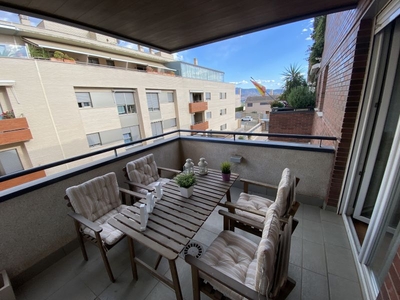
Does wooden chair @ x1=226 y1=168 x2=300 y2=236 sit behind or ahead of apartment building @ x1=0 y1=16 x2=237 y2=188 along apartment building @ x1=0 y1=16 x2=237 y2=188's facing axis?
ahead

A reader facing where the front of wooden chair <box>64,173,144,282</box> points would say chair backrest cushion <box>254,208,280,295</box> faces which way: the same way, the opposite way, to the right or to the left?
the opposite way

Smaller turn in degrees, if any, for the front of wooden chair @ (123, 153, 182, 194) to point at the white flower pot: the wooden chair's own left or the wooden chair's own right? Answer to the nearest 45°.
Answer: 0° — it already faces it

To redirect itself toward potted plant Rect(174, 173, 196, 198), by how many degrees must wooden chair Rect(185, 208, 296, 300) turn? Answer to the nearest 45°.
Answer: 0° — it already faces it

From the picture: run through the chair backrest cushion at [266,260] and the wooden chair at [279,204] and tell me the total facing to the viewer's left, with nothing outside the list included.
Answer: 2

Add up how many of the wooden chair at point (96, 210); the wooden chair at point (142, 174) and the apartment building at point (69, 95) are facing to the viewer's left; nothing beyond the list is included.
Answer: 0

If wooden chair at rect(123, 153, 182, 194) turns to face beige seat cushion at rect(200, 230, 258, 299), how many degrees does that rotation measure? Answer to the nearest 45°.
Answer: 0° — it already faces it

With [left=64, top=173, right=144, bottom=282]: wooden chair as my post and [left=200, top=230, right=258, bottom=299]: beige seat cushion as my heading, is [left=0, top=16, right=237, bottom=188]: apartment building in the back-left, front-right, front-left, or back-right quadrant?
back-left

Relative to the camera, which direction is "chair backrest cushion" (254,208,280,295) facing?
to the viewer's left

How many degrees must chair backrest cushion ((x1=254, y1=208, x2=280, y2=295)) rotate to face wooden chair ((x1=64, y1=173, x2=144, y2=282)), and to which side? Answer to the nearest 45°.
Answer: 0° — it already faces it

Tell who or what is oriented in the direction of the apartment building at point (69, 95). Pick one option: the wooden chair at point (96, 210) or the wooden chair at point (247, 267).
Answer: the wooden chair at point (247, 267)

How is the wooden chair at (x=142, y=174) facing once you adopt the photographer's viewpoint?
facing the viewer and to the right of the viewer

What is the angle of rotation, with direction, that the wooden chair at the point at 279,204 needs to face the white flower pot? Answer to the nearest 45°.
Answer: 0° — it already faces it

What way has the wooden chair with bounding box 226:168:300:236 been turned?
to the viewer's left

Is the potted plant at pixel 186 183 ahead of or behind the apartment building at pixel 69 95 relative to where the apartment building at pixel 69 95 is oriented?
ahead

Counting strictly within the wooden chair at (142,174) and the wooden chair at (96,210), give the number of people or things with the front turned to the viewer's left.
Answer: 0

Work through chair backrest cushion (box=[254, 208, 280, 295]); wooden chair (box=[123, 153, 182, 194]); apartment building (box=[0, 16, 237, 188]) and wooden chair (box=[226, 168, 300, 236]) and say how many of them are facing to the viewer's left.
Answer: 2
